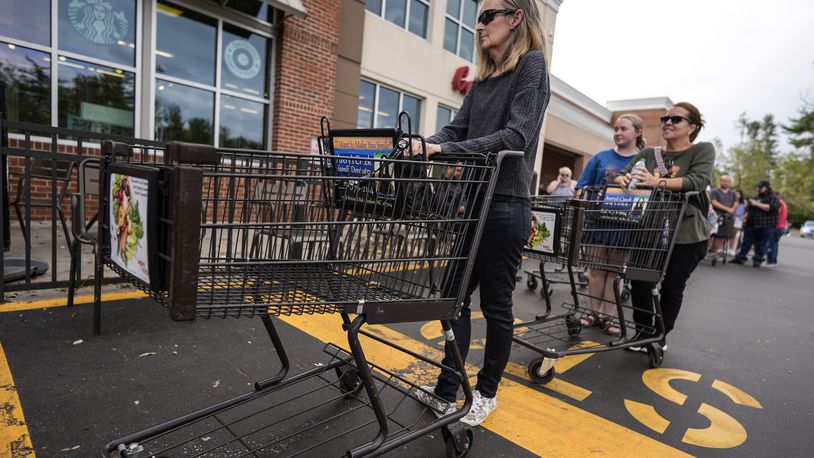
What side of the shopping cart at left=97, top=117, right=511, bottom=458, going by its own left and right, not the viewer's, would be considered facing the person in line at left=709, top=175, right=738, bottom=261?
back

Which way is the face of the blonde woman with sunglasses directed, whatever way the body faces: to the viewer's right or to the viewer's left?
to the viewer's left

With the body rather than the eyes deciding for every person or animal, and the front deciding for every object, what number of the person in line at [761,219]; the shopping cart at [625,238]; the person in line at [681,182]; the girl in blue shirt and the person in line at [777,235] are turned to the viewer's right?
0

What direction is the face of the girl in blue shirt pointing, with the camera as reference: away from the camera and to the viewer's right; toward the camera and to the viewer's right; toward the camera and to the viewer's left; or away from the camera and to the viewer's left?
toward the camera and to the viewer's left

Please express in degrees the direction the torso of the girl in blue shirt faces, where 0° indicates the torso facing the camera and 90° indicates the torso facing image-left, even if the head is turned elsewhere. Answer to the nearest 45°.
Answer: approximately 45°

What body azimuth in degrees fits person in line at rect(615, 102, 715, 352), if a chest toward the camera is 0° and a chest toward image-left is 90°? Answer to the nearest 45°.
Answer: approximately 45°

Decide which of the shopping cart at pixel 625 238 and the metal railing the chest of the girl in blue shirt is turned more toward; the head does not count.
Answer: the metal railing

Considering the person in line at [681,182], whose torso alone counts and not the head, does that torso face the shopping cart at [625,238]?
yes

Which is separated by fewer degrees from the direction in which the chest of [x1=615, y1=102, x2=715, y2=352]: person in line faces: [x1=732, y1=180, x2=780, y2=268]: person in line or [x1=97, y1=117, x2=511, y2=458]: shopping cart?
the shopping cart

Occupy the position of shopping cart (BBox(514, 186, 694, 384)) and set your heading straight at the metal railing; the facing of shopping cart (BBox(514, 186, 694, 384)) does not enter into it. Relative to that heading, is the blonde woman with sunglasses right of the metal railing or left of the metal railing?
left

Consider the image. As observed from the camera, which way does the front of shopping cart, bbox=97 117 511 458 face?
facing the viewer and to the left of the viewer

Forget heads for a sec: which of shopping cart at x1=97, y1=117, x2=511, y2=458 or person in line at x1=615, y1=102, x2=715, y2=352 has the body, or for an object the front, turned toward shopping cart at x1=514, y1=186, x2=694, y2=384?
the person in line

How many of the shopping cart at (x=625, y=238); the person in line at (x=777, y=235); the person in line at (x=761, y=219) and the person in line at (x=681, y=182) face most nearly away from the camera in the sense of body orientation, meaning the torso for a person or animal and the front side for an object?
0

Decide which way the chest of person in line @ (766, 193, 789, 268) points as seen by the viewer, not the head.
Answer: to the viewer's left

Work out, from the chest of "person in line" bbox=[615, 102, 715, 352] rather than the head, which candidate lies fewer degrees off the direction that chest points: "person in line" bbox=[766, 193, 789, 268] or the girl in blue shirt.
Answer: the girl in blue shirt
